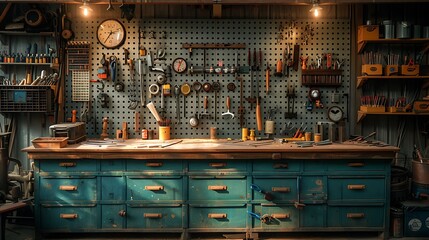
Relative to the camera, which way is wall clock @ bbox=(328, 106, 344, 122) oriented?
toward the camera

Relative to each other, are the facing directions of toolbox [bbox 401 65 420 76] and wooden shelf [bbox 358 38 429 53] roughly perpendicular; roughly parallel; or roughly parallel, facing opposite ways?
roughly parallel

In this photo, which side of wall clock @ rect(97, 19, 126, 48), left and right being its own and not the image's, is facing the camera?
front

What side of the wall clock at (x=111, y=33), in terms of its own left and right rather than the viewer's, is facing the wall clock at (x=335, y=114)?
left

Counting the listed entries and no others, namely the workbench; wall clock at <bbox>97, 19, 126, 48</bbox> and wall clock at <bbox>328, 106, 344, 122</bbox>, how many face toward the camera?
3

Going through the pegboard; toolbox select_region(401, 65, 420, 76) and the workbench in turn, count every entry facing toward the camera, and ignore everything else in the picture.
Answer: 3

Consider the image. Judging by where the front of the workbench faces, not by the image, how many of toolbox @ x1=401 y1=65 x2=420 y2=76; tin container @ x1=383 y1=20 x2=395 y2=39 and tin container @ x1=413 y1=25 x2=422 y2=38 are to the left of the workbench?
3

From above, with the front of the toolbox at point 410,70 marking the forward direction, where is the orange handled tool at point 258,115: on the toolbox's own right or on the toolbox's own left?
on the toolbox's own right

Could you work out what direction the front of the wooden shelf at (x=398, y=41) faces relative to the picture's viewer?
facing the viewer

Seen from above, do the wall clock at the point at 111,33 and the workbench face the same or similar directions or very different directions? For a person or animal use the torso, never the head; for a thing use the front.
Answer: same or similar directions
